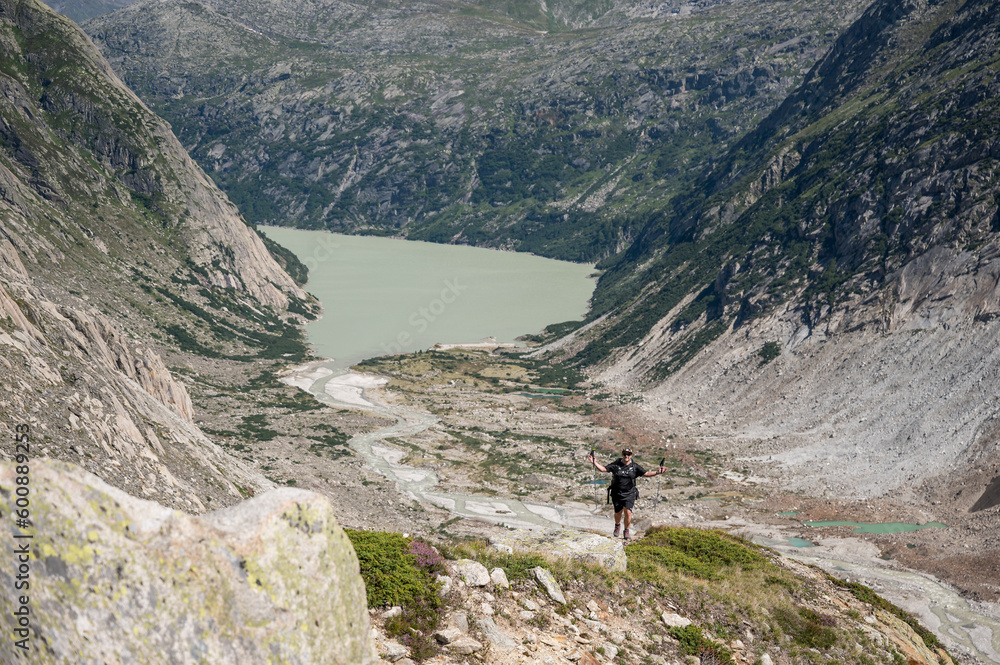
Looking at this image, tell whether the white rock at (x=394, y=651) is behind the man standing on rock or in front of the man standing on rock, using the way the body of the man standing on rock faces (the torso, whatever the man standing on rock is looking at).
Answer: in front

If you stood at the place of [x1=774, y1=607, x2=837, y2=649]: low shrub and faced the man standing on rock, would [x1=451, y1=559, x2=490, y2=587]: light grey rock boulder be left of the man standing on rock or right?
left

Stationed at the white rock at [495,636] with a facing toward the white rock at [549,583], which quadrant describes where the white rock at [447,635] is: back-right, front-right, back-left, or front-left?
back-left

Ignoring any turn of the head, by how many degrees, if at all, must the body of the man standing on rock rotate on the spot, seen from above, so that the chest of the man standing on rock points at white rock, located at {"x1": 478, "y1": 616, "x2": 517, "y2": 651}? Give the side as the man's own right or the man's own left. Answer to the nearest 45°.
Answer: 0° — they already face it

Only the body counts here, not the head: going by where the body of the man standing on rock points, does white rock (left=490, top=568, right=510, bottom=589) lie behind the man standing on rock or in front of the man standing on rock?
in front

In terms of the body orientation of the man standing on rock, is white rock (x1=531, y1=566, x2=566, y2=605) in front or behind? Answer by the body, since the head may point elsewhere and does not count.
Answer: in front

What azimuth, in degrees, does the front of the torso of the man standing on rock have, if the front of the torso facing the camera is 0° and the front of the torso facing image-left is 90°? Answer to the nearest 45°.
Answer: approximately 0°

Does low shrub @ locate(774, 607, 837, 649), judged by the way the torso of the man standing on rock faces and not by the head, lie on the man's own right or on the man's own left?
on the man's own left
